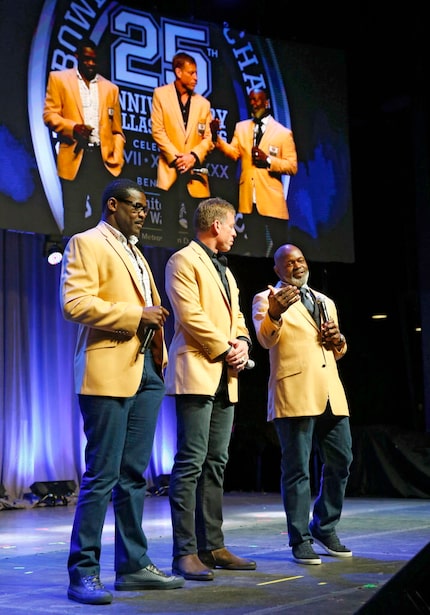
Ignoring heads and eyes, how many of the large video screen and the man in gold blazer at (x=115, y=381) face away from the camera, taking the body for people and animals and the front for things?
0

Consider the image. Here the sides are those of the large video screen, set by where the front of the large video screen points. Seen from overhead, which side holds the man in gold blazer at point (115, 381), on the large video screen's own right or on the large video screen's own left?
on the large video screen's own right

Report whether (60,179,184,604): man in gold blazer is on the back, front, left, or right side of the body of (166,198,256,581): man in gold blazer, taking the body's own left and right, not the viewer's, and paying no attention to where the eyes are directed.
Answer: right

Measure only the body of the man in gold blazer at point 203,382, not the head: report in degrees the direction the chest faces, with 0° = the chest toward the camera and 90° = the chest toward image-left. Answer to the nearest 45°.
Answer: approximately 315°

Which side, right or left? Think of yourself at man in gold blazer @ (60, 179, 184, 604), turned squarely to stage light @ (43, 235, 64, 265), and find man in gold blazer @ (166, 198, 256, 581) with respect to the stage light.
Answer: right

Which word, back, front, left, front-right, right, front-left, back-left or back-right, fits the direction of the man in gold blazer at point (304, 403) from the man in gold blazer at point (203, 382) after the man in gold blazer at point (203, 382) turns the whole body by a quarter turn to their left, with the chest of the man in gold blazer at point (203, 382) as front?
front

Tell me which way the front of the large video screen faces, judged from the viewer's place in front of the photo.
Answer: facing the viewer and to the right of the viewer

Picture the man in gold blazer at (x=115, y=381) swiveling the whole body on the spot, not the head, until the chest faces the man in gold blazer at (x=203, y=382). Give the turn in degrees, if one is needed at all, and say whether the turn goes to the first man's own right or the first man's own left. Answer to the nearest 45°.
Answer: approximately 90° to the first man's own left

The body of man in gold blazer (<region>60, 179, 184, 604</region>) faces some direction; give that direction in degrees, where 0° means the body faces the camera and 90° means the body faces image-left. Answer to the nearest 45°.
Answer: approximately 315°

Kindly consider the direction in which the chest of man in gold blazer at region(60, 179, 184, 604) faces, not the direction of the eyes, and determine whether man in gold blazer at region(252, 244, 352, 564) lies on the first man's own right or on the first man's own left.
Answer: on the first man's own left

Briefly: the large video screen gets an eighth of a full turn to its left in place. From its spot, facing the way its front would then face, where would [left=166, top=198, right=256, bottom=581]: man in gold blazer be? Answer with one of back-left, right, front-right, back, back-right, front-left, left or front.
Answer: right
